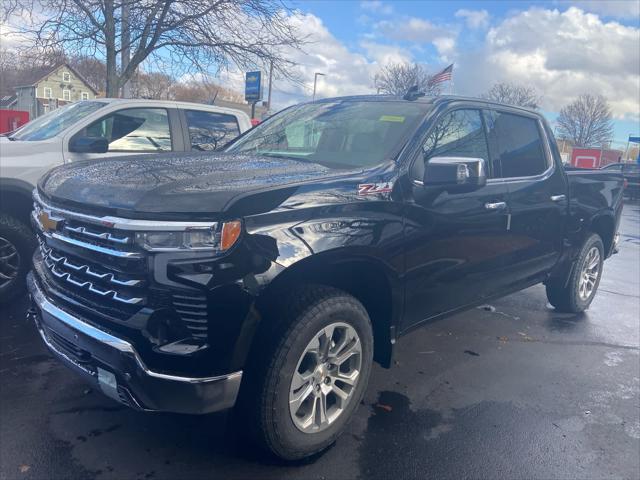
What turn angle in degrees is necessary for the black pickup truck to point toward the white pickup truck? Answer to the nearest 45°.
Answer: approximately 90° to its right

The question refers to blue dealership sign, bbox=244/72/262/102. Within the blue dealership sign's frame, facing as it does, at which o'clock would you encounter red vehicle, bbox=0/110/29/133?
The red vehicle is roughly at 2 o'clock from the blue dealership sign.

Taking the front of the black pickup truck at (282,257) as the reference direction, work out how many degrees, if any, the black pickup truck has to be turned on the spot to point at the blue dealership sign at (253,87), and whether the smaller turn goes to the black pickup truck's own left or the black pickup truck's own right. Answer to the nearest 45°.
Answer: approximately 135° to the black pickup truck's own right

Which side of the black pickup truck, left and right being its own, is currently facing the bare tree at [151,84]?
right

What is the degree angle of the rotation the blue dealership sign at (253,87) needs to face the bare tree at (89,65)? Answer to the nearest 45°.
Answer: approximately 45° to its right

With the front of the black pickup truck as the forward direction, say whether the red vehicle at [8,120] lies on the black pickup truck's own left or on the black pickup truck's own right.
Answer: on the black pickup truck's own right

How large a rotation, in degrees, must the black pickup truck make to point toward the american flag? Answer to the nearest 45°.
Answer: approximately 135° to its right

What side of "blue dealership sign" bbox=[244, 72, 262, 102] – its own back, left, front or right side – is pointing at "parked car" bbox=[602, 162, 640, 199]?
left

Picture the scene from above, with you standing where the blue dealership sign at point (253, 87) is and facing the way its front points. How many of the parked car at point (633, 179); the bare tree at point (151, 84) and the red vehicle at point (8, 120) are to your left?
1

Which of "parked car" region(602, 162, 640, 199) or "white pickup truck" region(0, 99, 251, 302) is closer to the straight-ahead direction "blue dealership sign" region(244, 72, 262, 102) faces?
the white pickup truck

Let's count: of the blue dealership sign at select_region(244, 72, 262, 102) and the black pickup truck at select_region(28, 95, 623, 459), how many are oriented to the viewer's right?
0

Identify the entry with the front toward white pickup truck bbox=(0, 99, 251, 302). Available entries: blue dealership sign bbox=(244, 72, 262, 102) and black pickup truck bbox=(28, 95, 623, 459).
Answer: the blue dealership sign

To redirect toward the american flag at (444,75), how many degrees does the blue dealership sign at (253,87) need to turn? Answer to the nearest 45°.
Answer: approximately 45° to its left

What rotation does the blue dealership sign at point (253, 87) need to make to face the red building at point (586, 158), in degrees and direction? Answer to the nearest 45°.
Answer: approximately 135° to its left
